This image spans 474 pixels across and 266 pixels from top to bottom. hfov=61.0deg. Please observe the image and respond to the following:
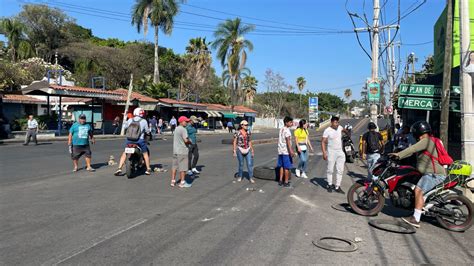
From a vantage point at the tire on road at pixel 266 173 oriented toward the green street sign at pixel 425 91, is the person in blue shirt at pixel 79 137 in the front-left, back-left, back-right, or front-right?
back-left

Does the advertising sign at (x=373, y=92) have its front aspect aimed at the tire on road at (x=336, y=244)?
yes

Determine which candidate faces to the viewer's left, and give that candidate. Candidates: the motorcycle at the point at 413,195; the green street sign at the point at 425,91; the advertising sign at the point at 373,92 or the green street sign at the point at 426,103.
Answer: the motorcycle

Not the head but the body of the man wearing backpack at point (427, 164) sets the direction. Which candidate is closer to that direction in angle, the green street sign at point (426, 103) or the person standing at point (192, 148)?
the person standing

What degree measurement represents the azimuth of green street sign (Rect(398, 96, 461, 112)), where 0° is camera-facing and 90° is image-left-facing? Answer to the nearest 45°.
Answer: approximately 0°

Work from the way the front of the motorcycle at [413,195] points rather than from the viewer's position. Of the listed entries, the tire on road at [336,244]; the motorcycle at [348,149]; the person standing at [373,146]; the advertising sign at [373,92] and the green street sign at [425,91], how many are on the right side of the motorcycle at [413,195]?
4

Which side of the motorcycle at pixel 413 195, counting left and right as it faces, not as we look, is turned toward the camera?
left

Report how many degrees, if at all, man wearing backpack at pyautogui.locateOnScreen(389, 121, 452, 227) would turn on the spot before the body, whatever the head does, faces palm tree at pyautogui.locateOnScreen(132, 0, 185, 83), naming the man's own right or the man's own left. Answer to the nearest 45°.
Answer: approximately 45° to the man's own right

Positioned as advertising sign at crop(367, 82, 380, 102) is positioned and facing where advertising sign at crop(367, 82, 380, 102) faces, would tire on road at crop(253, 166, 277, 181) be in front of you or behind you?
in front

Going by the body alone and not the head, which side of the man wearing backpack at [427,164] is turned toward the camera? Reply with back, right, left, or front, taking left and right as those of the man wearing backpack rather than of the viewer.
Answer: left

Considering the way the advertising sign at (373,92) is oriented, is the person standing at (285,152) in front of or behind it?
in front

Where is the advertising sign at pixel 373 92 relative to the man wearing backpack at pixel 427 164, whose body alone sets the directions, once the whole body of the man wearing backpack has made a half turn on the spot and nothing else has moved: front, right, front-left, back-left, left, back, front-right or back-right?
left
